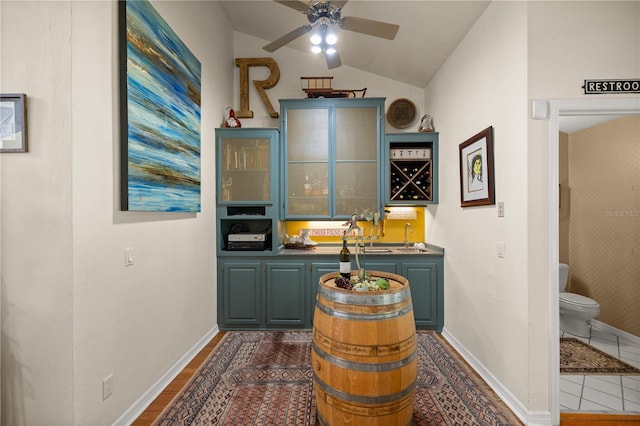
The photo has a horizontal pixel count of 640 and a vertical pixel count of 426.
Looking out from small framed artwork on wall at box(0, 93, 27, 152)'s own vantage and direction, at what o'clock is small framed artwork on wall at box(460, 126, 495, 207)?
small framed artwork on wall at box(460, 126, 495, 207) is roughly at 10 o'clock from small framed artwork on wall at box(0, 93, 27, 152).

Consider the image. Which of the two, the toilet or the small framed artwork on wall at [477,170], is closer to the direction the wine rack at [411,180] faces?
the small framed artwork on wall

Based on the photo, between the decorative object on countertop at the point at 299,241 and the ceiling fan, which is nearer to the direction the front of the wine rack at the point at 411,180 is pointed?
the ceiling fan

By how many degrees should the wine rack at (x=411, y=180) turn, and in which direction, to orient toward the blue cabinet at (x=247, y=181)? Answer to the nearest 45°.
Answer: approximately 45° to its right

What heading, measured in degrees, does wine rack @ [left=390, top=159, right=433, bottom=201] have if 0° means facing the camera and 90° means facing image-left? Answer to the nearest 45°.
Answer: approximately 0°

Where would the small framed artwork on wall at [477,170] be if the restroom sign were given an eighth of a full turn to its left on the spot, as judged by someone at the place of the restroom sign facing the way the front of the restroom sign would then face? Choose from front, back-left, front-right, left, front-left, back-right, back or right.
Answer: back-right

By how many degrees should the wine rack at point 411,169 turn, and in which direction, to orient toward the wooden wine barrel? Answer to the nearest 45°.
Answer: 0° — it already faces it

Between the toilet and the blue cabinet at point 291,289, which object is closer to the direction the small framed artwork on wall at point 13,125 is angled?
the toilet
